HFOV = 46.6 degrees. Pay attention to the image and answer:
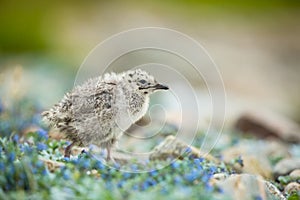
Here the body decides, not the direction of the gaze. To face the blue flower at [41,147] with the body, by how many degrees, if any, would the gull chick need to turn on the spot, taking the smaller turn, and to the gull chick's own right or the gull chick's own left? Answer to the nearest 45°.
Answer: approximately 180°

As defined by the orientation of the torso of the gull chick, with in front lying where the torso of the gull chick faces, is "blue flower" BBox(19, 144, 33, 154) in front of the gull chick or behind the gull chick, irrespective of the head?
behind

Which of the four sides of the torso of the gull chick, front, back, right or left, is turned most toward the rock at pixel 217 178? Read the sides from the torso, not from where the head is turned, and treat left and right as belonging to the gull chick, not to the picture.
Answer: front

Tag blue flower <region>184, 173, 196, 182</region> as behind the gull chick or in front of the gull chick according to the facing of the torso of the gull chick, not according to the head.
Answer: in front

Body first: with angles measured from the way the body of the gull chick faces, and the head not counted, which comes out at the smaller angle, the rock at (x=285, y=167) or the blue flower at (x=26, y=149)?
the rock

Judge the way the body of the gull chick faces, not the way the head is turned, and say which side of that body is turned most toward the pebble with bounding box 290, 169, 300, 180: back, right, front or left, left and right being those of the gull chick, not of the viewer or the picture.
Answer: front

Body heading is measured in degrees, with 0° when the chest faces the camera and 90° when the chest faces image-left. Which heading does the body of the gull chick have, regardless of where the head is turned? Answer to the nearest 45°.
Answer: approximately 270°
